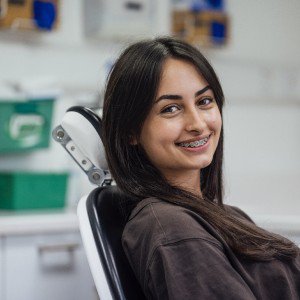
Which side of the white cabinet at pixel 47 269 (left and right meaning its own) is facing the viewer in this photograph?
front

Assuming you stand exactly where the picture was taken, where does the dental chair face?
facing to the right of the viewer

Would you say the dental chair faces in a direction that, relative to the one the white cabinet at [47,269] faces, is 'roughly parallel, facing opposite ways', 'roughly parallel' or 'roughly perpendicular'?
roughly perpendicular

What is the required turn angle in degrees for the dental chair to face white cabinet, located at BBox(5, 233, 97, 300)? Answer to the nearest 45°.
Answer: approximately 90° to its left

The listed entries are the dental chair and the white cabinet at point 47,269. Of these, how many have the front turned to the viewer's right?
1

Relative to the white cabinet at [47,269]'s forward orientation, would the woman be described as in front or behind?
in front

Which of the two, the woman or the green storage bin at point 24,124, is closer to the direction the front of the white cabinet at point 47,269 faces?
the woman

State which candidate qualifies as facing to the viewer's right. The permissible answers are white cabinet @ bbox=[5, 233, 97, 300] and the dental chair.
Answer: the dental chair

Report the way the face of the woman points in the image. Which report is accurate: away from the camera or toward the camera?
toward the camera

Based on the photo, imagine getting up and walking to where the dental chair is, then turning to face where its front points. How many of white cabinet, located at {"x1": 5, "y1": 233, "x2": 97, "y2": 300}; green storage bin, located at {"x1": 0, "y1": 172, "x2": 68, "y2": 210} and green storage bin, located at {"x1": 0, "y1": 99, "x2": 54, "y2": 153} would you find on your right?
0
